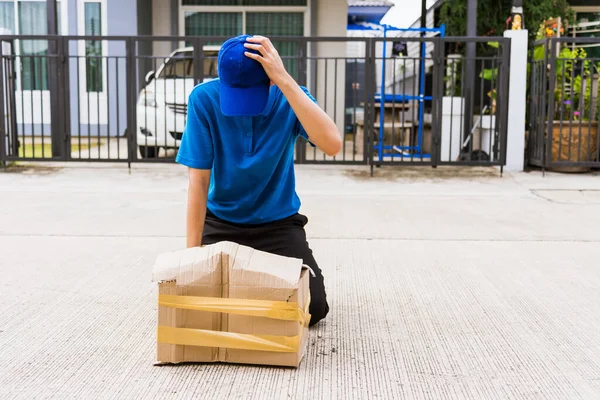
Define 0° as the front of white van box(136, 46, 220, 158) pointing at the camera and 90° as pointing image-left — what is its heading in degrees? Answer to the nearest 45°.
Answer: approximately 0°

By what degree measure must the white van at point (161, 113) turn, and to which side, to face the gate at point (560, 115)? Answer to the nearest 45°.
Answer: approximately 90° to its left

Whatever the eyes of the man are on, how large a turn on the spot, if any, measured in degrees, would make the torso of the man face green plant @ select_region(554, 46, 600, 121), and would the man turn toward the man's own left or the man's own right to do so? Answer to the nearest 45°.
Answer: approximately 135° to the man's own left

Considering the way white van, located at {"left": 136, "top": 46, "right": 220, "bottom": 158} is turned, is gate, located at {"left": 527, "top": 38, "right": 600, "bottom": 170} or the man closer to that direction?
the man

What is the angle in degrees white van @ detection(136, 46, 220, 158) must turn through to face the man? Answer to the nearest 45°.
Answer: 0° — it already faces them

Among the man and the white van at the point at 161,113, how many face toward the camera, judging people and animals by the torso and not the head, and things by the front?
2

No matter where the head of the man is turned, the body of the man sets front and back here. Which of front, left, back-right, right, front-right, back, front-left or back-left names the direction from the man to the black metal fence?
back

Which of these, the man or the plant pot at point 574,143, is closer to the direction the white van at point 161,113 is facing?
the man

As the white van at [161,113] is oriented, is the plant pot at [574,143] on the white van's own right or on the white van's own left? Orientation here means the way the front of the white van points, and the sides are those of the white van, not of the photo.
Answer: on the white van's own left

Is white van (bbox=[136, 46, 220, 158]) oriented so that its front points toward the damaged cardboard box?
yes
